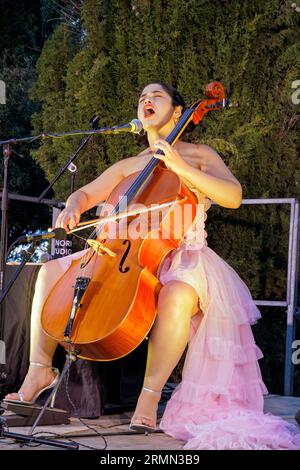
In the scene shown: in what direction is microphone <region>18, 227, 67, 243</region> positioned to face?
to the viewer's right

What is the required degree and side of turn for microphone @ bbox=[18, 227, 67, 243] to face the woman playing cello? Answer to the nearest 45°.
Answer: approximately 45° to its left

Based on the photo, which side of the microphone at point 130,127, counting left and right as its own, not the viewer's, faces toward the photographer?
right

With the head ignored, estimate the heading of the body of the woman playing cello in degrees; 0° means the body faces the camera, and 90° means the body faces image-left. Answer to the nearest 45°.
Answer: approximately 45°

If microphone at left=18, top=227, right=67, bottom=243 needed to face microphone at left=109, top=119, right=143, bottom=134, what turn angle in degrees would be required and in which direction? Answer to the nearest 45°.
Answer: approximately 45° to its left

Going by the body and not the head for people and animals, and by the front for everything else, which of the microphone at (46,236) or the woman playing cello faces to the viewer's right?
the microphone

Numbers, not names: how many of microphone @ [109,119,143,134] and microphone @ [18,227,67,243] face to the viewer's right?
2

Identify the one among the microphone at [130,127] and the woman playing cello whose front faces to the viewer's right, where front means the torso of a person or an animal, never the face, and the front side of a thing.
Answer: the microphone

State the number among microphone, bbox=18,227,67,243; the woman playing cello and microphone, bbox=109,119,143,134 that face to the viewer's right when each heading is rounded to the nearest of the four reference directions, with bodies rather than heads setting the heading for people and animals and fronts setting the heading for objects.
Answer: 2

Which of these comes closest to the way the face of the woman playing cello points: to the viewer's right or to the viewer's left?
to the viewer's left
